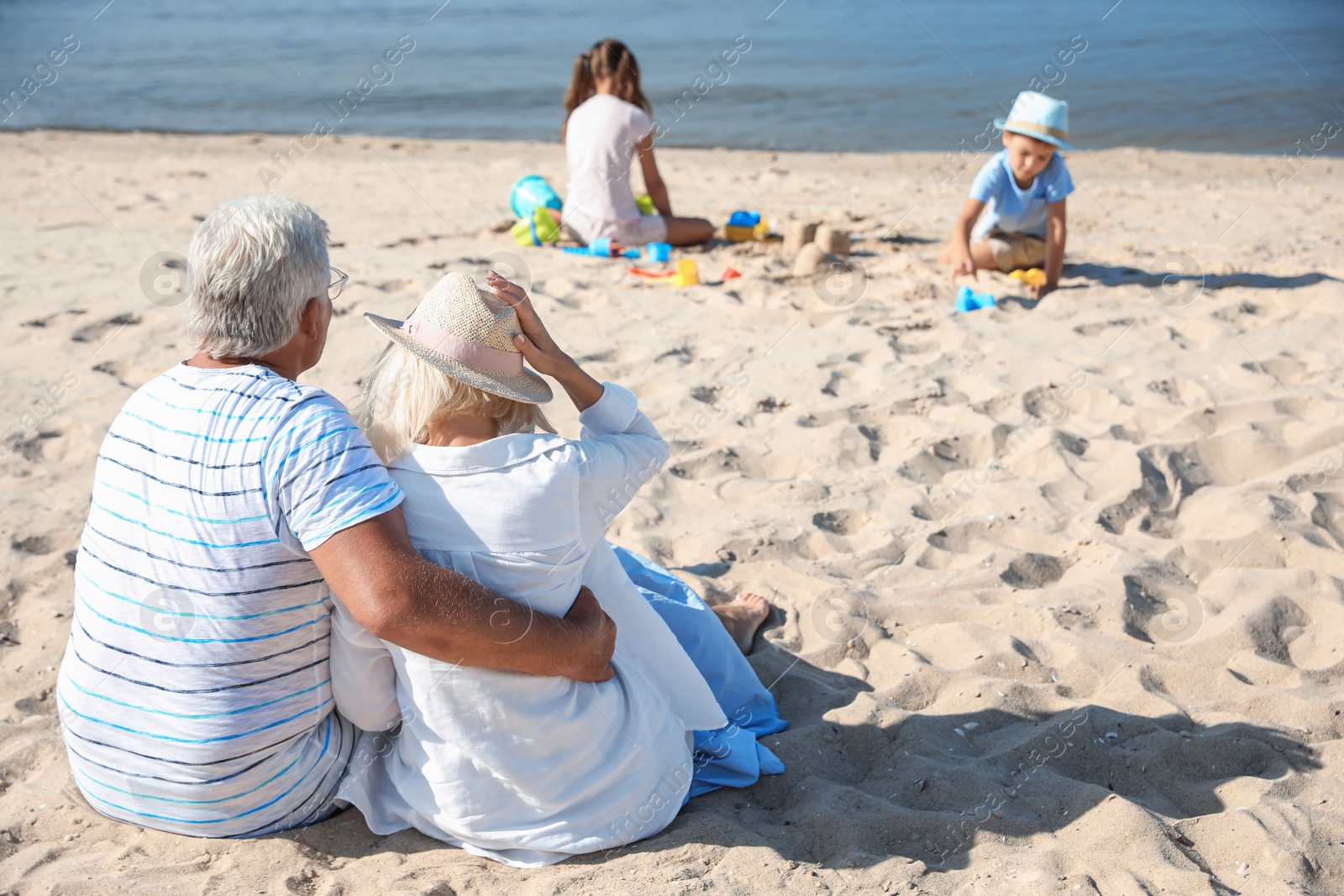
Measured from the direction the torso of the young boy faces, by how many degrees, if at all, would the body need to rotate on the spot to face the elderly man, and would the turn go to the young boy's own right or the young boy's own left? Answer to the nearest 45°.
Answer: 0° — they already face them

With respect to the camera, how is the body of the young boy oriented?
toward the camera

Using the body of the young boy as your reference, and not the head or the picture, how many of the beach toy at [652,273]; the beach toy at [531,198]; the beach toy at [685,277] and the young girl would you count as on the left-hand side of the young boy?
0

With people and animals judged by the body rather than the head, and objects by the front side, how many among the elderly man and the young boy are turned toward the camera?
1

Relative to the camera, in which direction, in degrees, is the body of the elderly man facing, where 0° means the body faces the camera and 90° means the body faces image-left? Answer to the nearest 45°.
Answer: approximately 225°

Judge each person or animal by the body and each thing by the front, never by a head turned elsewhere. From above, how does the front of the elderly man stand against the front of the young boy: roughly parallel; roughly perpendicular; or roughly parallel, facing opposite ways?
roughly parallel, facing opposite ways

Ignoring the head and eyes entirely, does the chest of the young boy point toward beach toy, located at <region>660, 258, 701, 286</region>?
no

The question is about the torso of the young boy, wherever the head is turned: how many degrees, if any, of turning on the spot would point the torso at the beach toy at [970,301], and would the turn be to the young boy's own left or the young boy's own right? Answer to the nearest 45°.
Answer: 0° — they already face it

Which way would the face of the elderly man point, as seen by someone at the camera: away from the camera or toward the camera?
away from the camera

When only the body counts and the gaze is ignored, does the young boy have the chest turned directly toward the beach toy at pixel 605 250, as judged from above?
no

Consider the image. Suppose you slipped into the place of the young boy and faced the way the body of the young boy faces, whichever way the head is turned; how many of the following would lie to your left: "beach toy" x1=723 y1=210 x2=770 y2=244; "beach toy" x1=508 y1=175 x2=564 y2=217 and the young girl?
0

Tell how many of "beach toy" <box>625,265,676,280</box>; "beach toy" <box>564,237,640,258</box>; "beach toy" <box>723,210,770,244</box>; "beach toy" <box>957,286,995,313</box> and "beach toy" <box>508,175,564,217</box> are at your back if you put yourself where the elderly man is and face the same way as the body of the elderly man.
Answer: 0

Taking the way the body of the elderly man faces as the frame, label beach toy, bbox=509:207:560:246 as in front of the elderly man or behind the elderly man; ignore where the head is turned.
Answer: in front

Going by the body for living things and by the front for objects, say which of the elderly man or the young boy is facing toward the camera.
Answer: the young boy

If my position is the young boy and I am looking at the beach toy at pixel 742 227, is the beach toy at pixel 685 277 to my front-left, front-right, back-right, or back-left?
front-left

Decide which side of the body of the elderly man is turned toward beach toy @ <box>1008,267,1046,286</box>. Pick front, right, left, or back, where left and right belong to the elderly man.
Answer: front

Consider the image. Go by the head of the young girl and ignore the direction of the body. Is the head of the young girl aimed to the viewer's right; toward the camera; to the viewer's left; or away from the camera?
away from the camera

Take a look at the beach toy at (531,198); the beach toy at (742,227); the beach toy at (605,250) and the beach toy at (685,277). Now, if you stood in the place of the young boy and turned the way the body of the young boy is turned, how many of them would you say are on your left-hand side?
0

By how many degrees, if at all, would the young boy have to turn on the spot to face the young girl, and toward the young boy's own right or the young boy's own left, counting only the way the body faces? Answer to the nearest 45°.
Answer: approximately 90° to the young boy's own right
